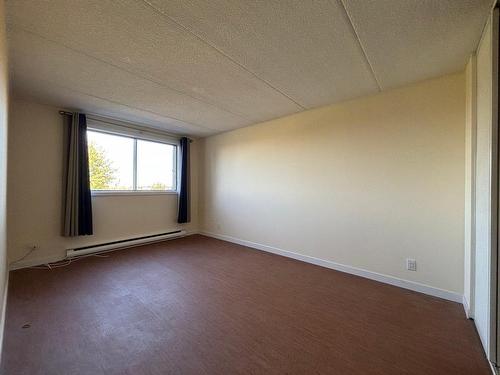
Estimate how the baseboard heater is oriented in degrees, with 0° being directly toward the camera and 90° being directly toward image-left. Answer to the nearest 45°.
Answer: approximately 315°

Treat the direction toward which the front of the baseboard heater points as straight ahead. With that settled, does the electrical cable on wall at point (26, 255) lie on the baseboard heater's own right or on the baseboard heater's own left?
on the baseboard heater's own right

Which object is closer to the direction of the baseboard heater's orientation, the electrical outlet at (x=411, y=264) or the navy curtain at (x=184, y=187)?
the electrical outlet

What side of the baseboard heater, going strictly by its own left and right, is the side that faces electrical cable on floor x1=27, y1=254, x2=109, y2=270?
right
